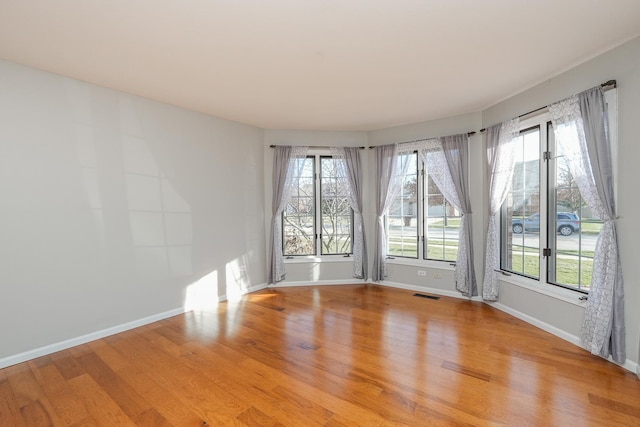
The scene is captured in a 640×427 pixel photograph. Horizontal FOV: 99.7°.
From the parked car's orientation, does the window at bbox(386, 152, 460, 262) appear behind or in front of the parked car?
in front

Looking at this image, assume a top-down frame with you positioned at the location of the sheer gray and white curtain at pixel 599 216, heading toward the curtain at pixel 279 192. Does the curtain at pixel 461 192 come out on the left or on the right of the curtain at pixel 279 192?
right

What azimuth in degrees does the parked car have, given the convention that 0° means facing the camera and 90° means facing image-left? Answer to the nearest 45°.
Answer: approximately 90°

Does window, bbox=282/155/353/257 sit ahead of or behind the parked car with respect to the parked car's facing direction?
ahead

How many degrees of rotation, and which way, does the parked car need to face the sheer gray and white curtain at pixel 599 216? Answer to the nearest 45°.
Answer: approximately 135° to its left

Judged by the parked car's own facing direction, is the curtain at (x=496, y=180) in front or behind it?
in front

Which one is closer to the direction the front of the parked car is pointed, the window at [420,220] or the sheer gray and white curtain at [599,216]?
the window
